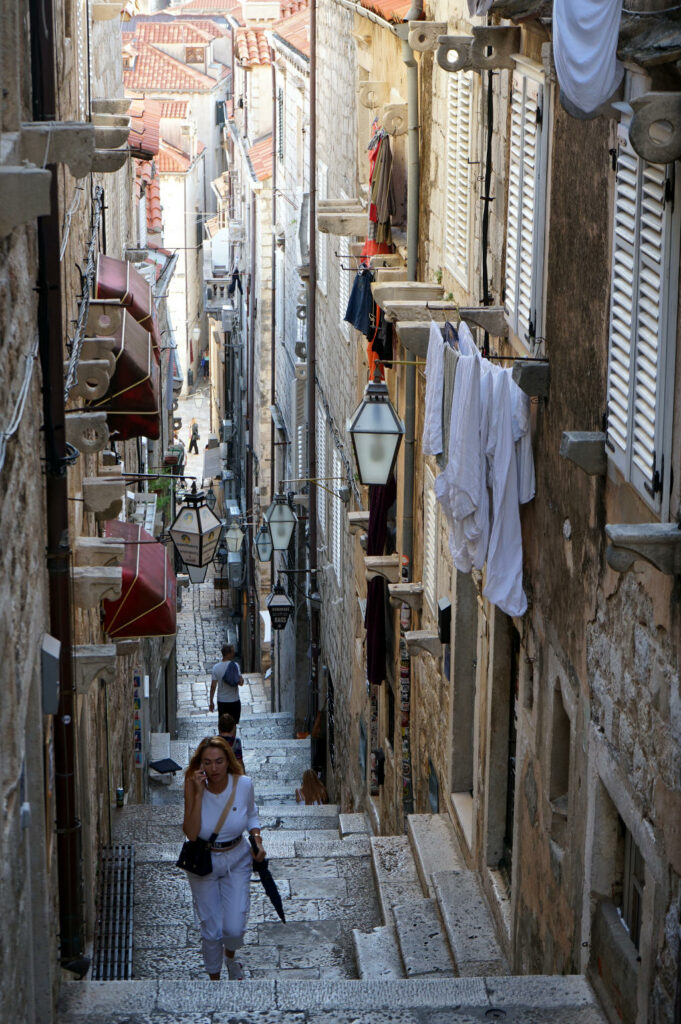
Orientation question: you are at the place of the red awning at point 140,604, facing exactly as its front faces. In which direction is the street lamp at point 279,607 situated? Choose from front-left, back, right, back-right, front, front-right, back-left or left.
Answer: left

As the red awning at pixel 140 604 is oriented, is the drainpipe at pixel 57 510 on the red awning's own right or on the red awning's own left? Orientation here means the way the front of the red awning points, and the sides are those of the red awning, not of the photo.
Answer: on the red awning's own right

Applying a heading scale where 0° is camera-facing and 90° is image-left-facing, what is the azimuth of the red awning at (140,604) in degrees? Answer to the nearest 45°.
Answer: approximately 270°

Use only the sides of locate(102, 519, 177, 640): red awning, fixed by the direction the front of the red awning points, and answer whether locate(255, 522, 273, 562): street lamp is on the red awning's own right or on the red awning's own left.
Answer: on the red awning's own left

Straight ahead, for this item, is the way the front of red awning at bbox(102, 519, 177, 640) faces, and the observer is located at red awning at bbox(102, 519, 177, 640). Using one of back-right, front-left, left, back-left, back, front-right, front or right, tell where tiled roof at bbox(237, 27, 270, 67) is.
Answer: left

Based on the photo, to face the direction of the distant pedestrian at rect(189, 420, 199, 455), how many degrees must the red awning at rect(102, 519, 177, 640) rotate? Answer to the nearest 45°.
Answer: approximately 90° to its left

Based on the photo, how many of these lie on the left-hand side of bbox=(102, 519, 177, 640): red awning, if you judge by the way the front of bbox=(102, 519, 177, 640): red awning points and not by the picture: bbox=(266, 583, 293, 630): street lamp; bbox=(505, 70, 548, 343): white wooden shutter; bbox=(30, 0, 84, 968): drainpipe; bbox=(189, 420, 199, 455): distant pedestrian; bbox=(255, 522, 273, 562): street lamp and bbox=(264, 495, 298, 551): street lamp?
4

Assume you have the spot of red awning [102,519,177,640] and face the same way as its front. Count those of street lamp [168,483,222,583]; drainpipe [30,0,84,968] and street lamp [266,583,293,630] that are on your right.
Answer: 1

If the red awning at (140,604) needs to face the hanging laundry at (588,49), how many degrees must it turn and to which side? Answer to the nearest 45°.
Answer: approximately 90° to its right
